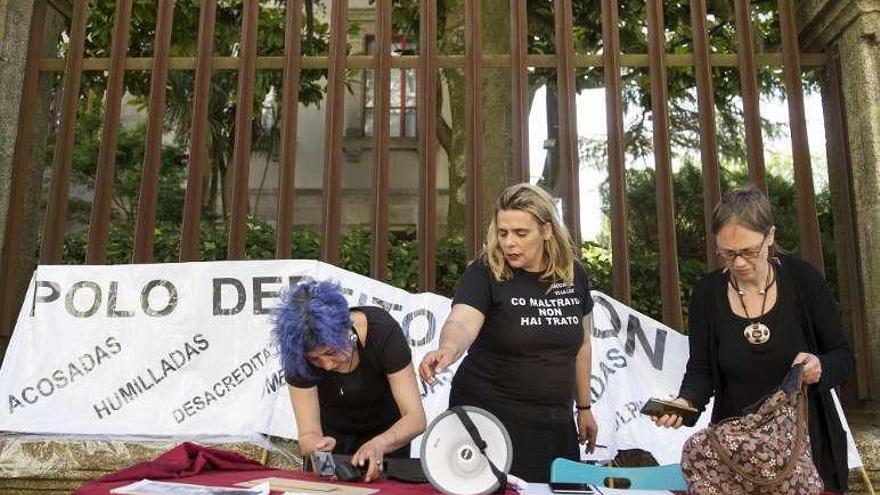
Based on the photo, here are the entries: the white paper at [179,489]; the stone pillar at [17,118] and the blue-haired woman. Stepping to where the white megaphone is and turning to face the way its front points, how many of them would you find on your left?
0

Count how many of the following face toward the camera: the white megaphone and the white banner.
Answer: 2

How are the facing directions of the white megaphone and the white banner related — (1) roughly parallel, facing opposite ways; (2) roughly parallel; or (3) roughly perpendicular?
roughly parallel

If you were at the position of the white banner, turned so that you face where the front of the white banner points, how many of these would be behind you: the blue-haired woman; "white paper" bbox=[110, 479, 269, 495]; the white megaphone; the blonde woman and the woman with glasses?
0

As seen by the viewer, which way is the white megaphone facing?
toward the camera

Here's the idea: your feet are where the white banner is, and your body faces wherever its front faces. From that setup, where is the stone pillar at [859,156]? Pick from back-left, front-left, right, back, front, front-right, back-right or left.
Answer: left

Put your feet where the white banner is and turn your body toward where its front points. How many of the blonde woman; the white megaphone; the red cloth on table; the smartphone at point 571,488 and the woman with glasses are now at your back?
0

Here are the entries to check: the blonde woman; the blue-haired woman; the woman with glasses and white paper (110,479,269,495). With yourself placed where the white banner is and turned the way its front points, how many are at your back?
0

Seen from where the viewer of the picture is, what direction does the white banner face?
facing the viewer

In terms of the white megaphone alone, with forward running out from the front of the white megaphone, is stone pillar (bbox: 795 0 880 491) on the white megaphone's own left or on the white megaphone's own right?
on the white megaphone's own left

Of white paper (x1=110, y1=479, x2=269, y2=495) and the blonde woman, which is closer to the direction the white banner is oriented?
the white paper

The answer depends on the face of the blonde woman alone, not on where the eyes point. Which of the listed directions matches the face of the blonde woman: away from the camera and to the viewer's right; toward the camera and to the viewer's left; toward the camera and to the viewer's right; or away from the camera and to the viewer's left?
toward the camera and to the viewer's left
